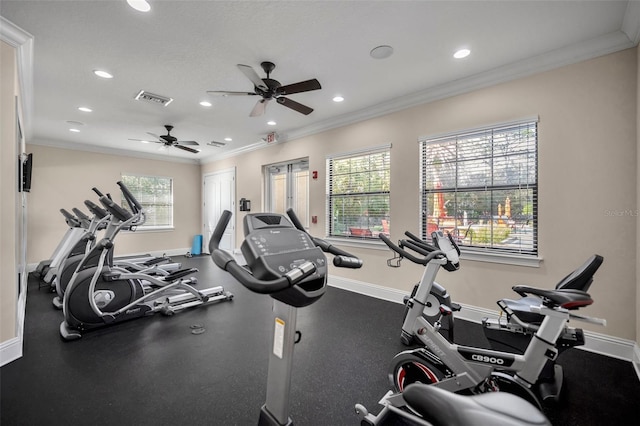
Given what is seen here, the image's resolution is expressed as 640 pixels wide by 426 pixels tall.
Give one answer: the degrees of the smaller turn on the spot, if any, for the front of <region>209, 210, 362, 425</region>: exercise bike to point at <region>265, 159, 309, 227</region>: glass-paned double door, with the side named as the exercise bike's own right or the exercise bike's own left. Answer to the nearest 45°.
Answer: approximately 45° to the exercise bike's own right

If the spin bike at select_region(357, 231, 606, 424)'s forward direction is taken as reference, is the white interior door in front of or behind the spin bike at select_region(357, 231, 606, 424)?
in front

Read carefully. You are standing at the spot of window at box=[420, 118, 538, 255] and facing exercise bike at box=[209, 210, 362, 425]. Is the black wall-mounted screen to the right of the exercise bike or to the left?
right

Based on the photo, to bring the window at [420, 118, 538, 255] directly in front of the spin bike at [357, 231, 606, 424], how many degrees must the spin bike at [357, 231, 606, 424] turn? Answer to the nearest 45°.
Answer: approximately 90° to its right

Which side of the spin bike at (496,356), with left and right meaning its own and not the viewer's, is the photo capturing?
left

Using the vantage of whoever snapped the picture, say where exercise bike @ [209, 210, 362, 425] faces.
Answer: facing away from the viewer and to the left of the viewer

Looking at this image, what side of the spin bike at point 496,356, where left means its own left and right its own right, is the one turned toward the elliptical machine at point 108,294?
front

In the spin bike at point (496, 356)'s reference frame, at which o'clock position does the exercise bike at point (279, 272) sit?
The exercise bike is roughly at 10 o'clock from the spin bike.

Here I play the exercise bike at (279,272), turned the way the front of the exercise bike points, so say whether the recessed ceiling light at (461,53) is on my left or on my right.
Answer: on my right

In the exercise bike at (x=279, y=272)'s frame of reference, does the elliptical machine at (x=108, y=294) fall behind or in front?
in front

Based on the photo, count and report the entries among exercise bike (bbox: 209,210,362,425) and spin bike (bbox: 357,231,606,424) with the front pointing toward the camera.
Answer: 0
